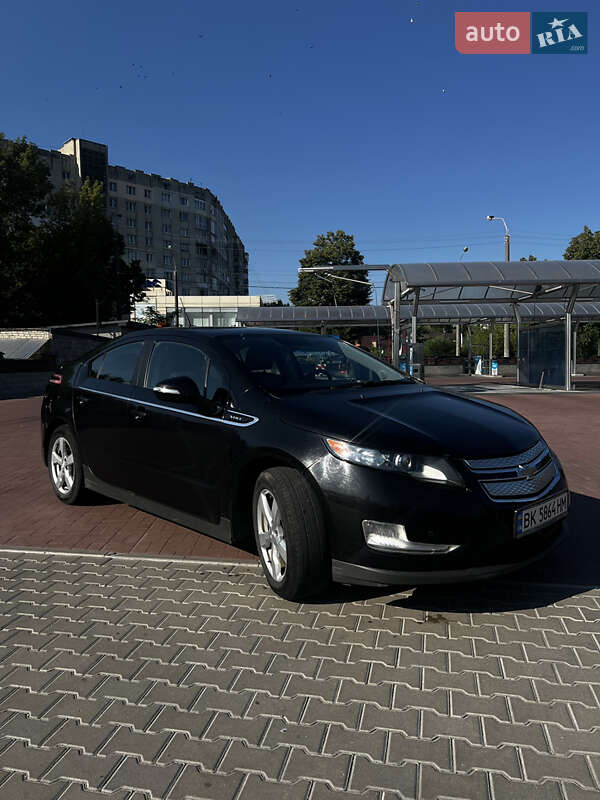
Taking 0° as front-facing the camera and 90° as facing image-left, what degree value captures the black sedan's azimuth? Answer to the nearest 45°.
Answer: approximately 315°

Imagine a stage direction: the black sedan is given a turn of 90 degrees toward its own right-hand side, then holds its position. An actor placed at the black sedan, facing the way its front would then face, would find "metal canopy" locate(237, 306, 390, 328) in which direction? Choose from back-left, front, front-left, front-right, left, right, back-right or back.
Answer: back-right
